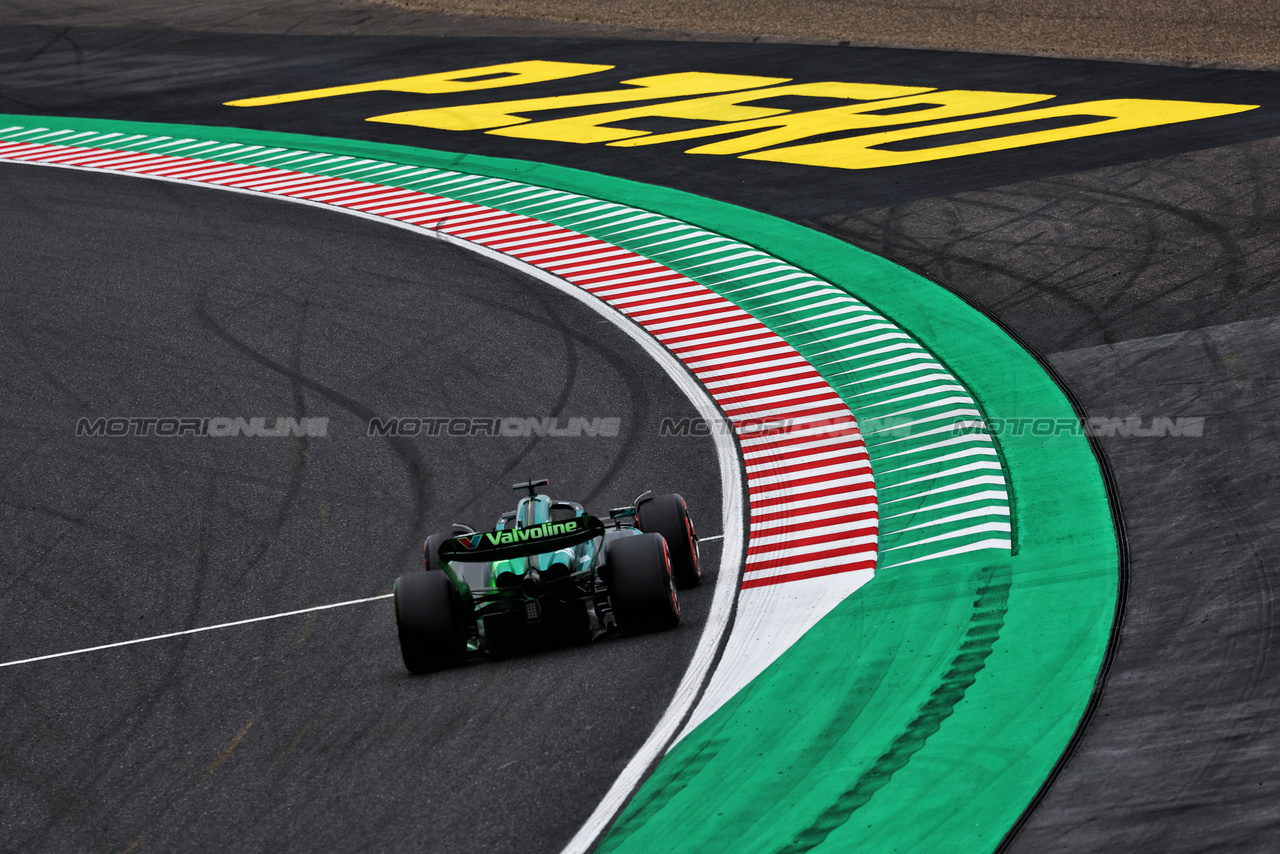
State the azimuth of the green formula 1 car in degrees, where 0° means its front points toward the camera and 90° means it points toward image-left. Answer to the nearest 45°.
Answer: approximately 180°
